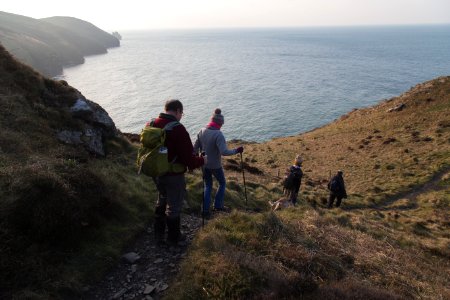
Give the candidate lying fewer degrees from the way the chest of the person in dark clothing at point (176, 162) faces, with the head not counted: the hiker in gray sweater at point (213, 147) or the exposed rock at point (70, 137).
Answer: the hiker in gray sweater

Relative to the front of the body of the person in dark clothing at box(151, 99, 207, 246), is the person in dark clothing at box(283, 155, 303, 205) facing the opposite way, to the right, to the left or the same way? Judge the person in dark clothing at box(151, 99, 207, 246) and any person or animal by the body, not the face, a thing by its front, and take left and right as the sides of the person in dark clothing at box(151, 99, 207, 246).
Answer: the same way

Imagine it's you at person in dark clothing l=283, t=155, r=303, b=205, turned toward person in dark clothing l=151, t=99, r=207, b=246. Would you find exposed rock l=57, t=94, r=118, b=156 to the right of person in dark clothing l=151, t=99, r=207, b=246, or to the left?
right

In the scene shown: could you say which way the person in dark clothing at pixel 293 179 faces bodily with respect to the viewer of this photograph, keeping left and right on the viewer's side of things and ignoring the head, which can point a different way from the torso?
facing away from the viewer and to the right of the viewer

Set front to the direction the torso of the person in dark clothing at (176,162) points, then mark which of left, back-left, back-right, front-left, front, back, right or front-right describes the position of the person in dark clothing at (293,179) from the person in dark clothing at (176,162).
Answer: front

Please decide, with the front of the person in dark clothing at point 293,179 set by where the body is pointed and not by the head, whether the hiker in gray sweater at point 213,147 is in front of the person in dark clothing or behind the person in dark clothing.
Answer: behind

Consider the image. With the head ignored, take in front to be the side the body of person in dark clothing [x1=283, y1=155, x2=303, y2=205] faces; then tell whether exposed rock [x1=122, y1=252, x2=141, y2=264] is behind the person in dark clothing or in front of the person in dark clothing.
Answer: behind

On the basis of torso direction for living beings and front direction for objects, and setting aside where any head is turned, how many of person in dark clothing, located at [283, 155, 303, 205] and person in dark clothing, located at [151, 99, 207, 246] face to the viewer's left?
0

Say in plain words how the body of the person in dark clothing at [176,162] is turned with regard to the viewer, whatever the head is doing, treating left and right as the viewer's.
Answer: facing away from the viewer and to the right of the viewer

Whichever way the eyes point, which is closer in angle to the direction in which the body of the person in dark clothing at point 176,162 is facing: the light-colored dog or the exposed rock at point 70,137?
the light-colored dog

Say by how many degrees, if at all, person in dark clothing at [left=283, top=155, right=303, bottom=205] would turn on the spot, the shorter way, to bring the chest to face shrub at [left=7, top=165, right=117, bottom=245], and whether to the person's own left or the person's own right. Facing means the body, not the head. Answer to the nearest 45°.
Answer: approximately 180°
